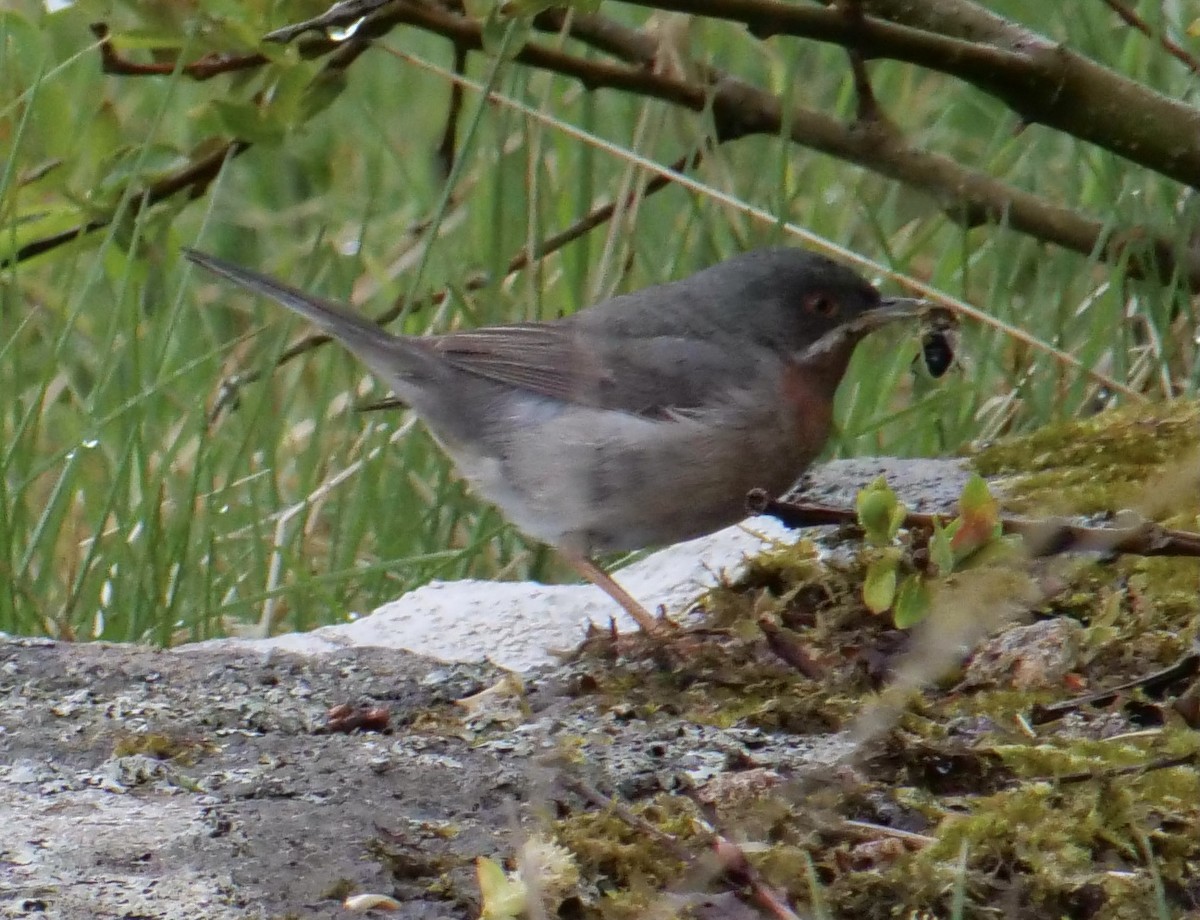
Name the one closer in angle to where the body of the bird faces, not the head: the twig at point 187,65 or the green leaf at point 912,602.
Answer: the green leaf

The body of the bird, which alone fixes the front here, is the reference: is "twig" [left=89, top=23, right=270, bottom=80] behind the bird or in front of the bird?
behind

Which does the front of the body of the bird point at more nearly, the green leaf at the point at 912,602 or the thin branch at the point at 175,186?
the green leaf

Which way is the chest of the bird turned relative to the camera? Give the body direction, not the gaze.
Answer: to the viewer's right

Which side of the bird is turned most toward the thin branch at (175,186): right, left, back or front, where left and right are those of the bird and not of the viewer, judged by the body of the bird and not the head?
back
